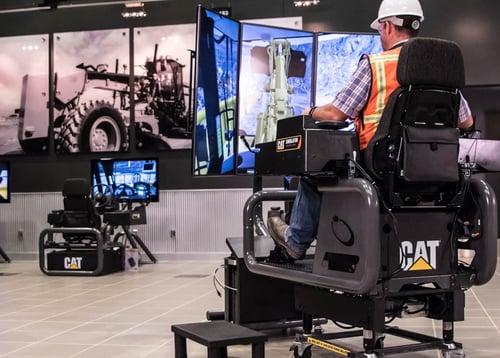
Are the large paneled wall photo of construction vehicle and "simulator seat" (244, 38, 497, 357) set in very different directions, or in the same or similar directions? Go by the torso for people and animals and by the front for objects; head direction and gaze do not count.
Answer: very different directions

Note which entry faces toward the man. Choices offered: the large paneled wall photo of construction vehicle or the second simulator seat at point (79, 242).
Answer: the large paneled wall photo of construction vehicle

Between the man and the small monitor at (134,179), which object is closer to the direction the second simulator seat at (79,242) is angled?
the small monitor

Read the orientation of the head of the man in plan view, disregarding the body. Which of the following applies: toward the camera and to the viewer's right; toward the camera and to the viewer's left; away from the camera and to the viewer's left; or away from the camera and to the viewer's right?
away from the camera and to the viewer's left

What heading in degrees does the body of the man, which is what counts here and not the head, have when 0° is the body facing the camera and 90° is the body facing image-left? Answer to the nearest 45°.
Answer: approximately 135°

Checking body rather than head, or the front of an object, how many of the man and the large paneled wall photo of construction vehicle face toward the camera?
1

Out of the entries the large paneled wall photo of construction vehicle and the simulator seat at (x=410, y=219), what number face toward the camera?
1

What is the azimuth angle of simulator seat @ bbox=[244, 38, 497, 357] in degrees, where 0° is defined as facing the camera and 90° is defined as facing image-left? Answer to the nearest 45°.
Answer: approximately 135°

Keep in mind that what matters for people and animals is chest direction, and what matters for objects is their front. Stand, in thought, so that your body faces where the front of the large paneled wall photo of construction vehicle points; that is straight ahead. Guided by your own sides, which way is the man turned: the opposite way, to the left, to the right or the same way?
the opposite way

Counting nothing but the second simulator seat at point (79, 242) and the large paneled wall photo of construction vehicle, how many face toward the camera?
1
